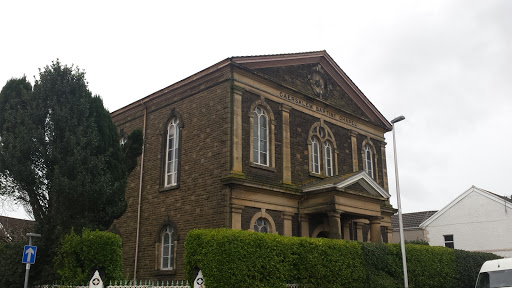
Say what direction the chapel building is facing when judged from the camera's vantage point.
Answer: facing the viewer and to the right of the viewer

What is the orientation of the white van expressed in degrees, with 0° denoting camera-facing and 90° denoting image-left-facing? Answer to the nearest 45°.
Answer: approximately 45°

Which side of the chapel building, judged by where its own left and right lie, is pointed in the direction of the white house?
left

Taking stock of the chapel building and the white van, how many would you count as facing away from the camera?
0

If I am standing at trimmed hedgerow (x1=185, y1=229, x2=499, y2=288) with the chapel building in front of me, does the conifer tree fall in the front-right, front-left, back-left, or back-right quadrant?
front-left

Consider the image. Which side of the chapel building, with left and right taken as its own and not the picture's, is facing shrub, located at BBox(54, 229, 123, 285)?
right

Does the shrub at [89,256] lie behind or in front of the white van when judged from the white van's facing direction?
in front

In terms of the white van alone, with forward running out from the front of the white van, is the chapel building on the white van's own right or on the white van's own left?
on the white van's own right

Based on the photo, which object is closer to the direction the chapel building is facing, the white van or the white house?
the white van

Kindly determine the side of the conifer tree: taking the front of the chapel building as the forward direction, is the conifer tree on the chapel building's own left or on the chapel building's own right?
on the chapel building's own right

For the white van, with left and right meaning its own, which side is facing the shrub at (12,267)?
front

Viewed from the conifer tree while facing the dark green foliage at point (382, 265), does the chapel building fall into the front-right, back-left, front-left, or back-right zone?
front-left
